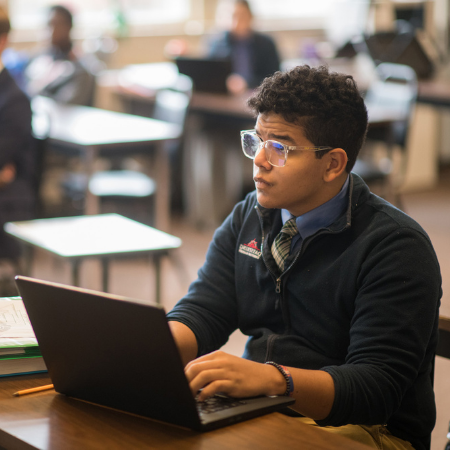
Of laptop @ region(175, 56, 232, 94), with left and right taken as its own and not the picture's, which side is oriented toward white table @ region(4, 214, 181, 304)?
back

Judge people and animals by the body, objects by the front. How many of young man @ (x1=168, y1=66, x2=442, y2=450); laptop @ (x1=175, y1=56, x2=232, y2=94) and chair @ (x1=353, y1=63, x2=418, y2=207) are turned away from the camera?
1

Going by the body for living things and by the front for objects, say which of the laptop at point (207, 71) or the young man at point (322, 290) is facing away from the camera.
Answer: the laptop

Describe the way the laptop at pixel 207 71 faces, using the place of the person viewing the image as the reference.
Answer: facing away from the viewer

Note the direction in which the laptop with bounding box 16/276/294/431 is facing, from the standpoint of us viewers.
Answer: facing away from the viewer and to the right of the viewer

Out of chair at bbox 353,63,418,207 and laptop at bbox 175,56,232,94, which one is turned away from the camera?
the laptop

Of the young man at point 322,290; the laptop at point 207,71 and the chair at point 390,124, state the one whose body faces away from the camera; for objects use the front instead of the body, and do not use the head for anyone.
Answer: the laptop

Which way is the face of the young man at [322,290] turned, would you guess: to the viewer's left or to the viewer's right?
to the viewer's left

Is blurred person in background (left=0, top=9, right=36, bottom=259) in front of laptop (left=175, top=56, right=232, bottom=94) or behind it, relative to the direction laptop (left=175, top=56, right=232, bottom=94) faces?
behind

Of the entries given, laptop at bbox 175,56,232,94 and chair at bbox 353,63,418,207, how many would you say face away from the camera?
1

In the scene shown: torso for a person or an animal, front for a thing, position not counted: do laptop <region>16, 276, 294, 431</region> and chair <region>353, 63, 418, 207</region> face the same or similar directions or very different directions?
very different directions
